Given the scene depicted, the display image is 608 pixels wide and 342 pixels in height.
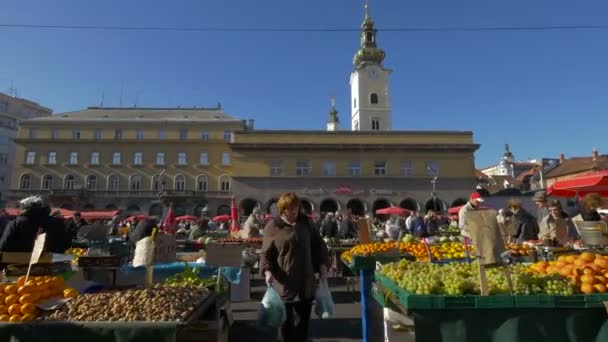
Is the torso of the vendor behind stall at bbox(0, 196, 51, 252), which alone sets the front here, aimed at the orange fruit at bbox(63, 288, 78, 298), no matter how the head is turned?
no
